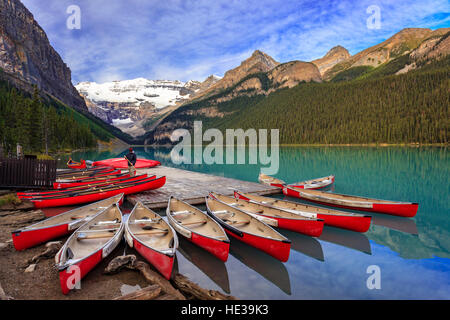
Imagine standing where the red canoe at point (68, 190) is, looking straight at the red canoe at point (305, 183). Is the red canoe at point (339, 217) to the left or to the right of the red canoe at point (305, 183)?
right
